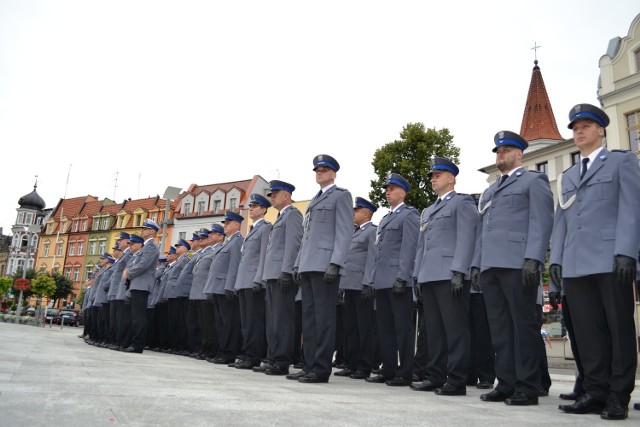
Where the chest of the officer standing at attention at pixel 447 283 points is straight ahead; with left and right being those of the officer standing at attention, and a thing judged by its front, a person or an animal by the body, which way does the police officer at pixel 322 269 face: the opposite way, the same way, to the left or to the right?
the same way

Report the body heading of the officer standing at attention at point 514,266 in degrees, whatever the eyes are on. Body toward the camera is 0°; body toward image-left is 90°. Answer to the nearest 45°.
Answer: approximately 45°

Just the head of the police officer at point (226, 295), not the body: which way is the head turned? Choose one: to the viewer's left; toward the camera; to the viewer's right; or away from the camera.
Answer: to the viewer's left

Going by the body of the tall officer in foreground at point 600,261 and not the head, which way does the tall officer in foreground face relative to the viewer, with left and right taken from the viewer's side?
facing the viewer and to the left of the viewer

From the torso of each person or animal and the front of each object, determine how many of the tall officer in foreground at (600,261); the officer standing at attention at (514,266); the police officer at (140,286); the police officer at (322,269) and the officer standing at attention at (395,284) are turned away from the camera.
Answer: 0

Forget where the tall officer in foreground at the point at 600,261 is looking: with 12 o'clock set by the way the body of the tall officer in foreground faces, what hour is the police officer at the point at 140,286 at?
The police officer is roughly at 2 o'clock from the tall officer in foreground.

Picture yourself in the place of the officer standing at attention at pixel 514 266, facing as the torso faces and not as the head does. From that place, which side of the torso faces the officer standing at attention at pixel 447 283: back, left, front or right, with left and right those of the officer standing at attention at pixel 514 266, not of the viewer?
right

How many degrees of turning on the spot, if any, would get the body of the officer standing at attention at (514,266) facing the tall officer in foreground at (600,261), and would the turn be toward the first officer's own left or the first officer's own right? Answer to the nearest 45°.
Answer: approximately 90° to the first officer's own left

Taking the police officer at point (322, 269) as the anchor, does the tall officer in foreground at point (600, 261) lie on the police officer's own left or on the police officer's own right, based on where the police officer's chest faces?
on the police officer's own left

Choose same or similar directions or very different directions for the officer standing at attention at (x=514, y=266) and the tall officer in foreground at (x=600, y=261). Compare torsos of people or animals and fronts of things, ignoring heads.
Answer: same or similar directions

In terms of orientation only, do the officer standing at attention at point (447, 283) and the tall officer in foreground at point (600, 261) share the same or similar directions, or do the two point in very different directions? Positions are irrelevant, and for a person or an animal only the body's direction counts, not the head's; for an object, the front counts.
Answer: same or similar directions

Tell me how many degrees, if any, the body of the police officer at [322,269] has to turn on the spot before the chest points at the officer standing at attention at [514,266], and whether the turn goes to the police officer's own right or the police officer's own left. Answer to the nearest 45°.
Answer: approximately 90° to the police officer's own left

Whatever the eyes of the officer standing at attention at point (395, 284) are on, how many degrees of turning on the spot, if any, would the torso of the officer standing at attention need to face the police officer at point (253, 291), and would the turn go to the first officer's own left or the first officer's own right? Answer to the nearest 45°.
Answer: approximately 90° to the first officer's own right

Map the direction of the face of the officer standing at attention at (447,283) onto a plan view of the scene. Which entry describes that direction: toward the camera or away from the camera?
toward the camera

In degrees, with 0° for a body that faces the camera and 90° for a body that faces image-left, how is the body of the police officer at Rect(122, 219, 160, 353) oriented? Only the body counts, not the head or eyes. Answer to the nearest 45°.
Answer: approximately 90°
